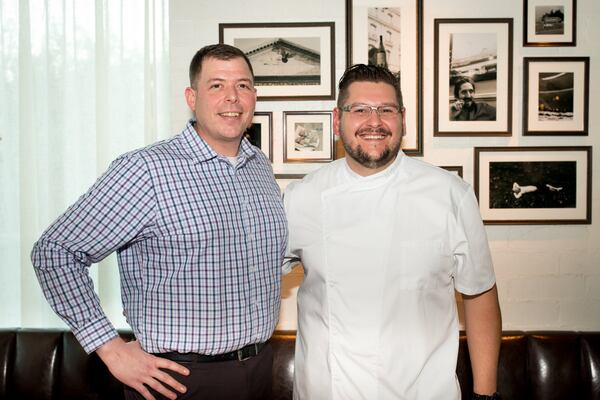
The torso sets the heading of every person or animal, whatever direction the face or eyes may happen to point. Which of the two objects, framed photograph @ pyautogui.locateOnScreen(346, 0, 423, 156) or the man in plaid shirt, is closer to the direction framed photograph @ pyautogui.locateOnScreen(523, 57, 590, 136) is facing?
the man in plaid shirt

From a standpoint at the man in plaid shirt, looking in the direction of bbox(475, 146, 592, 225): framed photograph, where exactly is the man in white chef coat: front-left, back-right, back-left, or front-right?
front-right

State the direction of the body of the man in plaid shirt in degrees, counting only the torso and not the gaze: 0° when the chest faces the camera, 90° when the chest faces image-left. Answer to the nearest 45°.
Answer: approximately 315°

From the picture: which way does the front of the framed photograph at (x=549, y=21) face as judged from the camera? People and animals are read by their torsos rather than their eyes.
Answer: facing the viewer

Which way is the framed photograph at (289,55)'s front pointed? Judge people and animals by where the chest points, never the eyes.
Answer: toward the camera

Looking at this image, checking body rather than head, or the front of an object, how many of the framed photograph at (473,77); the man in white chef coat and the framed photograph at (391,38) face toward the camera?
3

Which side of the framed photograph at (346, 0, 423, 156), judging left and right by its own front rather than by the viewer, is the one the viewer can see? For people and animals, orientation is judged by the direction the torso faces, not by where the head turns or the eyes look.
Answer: front

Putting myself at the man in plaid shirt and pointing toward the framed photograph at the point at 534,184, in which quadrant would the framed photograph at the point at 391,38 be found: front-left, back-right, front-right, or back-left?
front-left
